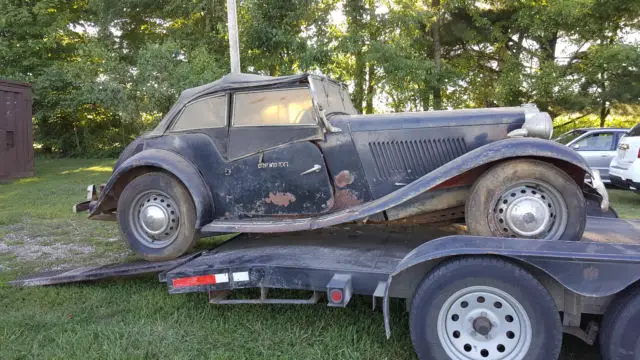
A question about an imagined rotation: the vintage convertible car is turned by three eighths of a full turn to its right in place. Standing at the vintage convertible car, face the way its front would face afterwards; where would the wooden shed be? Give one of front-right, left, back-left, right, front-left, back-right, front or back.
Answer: right

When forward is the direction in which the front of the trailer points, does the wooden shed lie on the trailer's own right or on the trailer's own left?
on the trailer's own left

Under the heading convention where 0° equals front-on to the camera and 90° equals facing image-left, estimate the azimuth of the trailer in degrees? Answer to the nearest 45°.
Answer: approximately 270°

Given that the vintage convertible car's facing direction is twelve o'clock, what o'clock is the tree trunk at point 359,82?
The tree trunk is roughly at 9 o'clock from the vintage convertible car.

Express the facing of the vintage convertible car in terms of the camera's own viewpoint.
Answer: facing to the right of the viewer

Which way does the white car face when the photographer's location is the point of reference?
facing away from the viewer and to the right of the viewer
